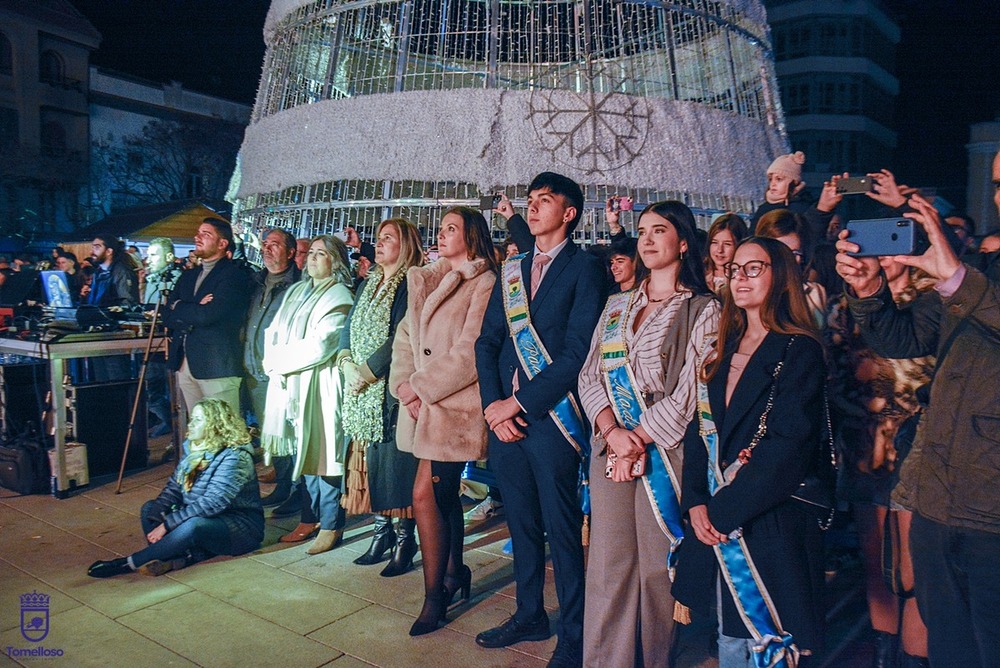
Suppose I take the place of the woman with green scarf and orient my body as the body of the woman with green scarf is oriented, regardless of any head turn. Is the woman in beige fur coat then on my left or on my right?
on my left

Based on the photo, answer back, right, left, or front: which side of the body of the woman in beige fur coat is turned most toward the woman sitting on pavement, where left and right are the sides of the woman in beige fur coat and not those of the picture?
right

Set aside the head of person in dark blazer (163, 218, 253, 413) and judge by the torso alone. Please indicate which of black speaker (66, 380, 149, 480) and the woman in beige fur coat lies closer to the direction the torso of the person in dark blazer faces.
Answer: the woman in beige fur coat

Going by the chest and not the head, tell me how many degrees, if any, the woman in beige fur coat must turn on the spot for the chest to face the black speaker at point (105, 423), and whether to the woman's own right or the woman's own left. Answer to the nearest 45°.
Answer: approximately 90° to the woman's own right

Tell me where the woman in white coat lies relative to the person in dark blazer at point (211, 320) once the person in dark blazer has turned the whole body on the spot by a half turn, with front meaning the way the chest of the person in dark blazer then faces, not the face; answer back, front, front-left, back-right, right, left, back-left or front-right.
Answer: right

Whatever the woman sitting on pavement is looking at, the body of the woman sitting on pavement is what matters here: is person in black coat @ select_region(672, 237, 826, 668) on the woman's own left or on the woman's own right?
on the woman's own left

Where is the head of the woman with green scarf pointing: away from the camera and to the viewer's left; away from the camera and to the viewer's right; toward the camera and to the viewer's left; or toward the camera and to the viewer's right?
toward the camera and to the viewer's left

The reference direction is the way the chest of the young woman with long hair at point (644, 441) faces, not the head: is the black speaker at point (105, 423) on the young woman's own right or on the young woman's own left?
on the young woman's own right
